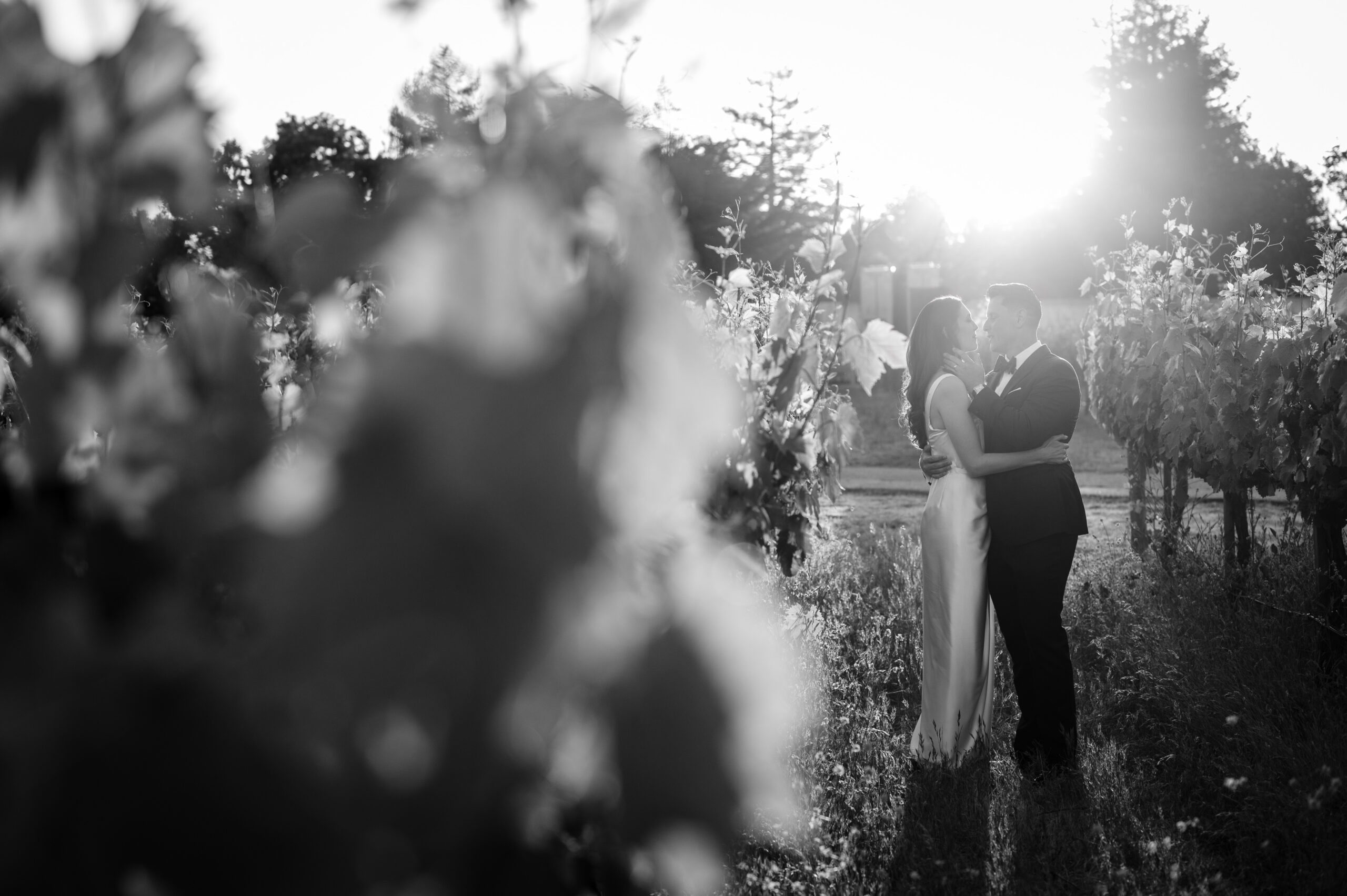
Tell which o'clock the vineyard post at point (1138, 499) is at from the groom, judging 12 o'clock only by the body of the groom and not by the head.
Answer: The vineyard post is roughly at 5 o'clock from the groom.

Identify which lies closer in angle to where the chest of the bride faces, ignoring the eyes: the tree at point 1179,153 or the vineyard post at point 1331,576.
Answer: the vineyard post

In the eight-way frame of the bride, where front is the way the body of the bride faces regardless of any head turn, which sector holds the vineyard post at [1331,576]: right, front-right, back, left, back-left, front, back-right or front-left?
front-left

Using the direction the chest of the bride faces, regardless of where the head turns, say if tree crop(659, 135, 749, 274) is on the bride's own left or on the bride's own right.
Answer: on the bride's own left

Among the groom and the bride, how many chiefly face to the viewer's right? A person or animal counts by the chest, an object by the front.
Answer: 1

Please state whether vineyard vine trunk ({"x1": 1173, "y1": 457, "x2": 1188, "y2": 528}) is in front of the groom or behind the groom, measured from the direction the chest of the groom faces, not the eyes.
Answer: behind

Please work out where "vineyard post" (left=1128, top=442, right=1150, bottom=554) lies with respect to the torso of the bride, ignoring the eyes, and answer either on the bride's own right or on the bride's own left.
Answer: on the bride's own left

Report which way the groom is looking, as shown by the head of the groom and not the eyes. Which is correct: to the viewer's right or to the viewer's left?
to the viewer's left

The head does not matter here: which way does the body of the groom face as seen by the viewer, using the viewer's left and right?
facing the viewer and to the left of the viewer

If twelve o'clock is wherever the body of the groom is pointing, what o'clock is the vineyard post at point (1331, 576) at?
The vineyard post is roughly at 6 o'clock from the groom.

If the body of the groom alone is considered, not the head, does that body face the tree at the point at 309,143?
no

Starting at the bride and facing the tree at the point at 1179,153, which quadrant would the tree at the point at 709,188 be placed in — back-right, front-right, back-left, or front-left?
front-left

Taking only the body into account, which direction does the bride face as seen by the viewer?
to the viewer's right

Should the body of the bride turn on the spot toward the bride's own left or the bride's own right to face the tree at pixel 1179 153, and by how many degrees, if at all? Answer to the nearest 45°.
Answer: approximately 90° to the bride's own left

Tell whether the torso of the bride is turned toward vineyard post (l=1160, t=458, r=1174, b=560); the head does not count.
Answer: no

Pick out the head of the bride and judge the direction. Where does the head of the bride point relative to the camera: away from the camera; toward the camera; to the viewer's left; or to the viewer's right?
to the viewer's right
